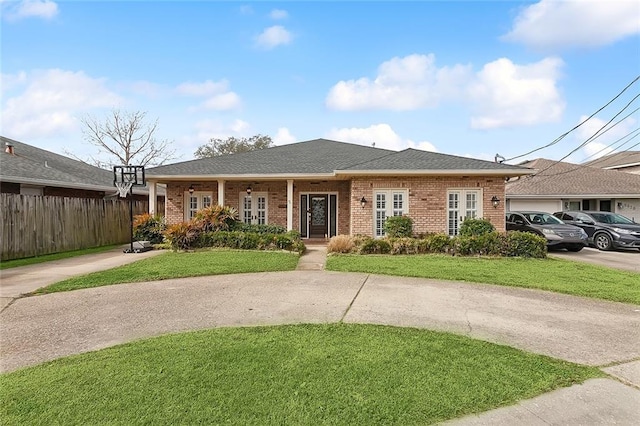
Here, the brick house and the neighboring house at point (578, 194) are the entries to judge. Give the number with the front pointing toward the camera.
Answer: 2

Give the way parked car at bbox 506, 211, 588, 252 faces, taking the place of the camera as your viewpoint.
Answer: facing the viewer and to the right of the viewer

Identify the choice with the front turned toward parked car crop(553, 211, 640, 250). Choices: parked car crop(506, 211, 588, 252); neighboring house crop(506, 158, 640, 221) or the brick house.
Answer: the neighboring house

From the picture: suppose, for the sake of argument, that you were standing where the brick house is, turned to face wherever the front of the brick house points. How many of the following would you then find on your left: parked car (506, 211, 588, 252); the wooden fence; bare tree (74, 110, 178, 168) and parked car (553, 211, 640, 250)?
2

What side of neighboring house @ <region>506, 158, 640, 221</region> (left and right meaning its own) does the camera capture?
front

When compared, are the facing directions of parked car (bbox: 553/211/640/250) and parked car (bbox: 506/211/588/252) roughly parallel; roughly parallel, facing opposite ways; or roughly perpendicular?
roughly parallel

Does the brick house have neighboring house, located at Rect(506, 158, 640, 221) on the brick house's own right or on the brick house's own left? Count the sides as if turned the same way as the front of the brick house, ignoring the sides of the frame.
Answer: on the brick house's own left

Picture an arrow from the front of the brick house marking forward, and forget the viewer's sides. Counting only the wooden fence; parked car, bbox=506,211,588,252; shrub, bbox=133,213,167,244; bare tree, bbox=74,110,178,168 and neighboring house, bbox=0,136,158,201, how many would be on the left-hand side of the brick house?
1

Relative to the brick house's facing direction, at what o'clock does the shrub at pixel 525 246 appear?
The shrub is roughly at 10 o'clock from the brick house.

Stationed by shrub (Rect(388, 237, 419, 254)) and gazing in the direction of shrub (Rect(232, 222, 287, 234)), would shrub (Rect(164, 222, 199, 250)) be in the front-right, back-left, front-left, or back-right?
front-left

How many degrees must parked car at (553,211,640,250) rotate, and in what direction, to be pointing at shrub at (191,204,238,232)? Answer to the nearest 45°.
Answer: approximately 90° to its right

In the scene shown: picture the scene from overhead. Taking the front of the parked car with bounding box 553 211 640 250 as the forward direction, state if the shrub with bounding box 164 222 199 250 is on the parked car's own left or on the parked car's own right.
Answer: on the parked car's own right

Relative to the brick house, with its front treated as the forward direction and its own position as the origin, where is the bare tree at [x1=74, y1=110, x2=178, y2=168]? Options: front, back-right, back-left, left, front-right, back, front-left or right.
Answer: back-right

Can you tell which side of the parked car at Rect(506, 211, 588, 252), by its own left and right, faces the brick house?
right

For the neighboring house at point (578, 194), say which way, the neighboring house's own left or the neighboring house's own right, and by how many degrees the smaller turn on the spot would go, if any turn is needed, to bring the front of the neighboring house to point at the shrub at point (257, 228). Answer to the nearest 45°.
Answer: approximately 45° to the neighboring house's own right

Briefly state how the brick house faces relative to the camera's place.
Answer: facing the viewer

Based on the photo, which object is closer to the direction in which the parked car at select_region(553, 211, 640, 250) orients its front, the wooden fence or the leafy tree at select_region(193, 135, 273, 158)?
the wooden fence

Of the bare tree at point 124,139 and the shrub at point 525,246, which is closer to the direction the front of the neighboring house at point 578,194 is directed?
the shrub
